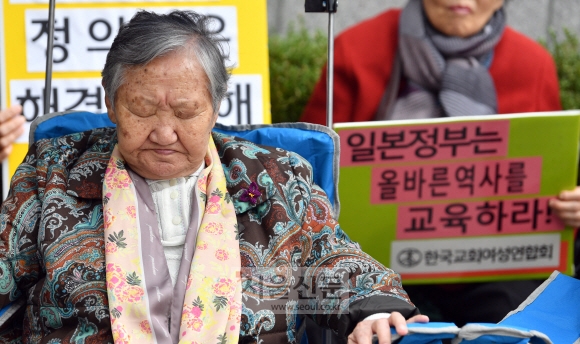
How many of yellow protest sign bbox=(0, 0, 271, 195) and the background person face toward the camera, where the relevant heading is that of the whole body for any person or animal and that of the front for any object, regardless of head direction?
2

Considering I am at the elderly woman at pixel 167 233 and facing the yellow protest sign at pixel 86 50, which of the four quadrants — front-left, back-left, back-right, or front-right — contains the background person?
front-right

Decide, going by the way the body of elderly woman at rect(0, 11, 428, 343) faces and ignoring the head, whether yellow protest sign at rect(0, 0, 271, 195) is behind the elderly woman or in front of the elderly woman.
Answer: behind

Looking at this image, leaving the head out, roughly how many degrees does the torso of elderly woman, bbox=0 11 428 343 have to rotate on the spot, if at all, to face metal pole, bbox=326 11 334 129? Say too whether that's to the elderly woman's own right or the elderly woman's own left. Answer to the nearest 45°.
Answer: approximately 135° to the elderly woman's own left

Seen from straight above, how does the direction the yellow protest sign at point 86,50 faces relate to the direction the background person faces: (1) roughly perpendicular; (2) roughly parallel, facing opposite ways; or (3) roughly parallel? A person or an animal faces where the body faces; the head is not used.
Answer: roughly parallel

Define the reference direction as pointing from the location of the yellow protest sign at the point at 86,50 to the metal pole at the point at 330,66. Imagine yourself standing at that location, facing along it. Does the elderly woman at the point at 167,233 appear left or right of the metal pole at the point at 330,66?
right

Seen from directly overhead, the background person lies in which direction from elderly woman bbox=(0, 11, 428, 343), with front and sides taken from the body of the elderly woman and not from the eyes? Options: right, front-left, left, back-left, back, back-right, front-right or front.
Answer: back-left

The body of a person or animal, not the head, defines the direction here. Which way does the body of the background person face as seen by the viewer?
toward the camera

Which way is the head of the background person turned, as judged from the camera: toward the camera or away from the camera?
toward the camera

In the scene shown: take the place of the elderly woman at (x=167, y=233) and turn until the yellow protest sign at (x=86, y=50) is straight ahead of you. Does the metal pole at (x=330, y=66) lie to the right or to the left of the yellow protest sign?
right

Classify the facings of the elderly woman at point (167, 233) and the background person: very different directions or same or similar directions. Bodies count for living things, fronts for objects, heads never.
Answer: same or similar directions

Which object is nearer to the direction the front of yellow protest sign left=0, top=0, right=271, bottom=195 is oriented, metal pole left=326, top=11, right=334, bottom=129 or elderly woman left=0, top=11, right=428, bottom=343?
the elderly woman

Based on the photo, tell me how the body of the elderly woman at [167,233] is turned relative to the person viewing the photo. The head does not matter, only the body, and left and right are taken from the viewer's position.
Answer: facing the viewer
